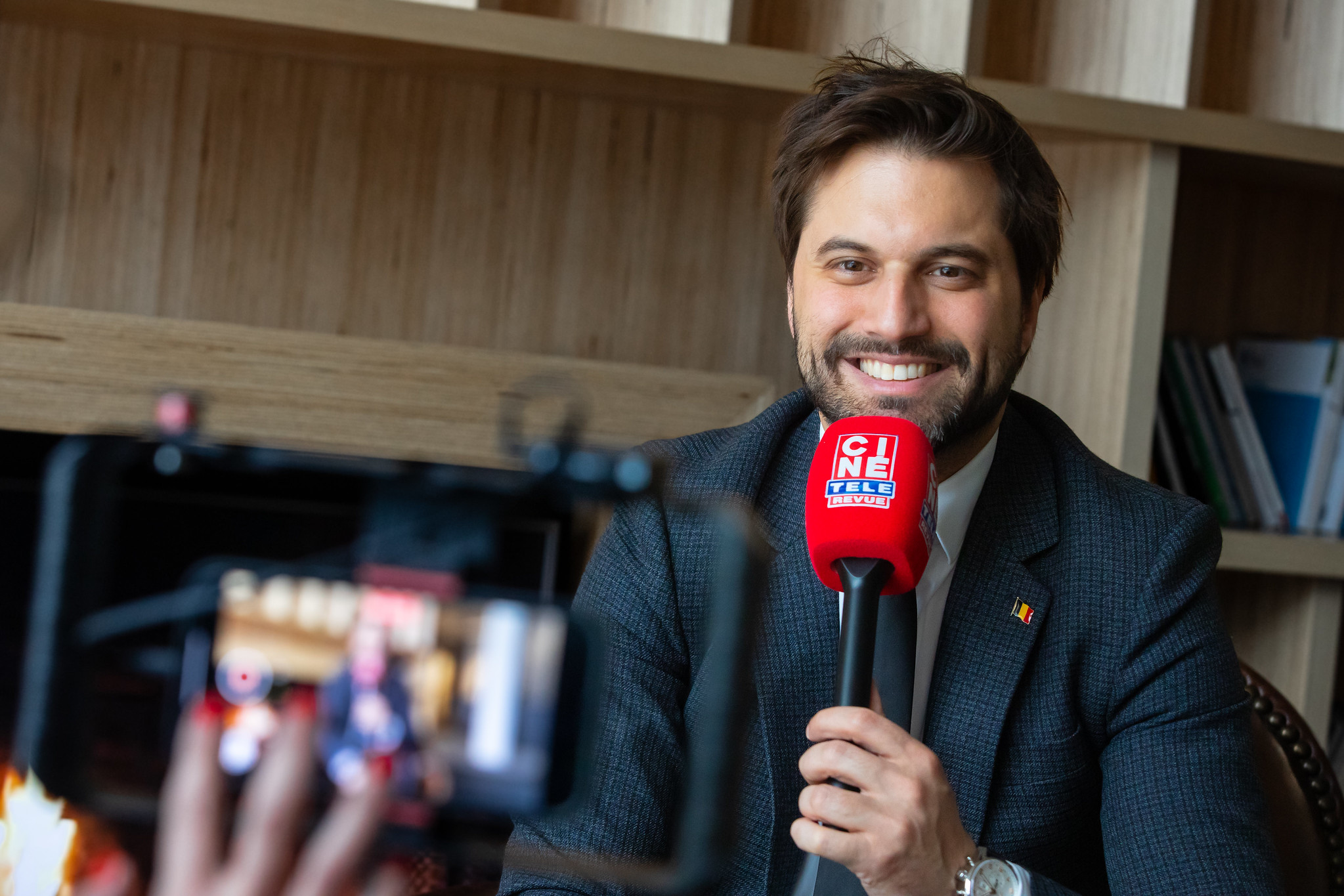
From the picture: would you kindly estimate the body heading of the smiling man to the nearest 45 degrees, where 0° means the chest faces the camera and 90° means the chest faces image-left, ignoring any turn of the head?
approximately 0°

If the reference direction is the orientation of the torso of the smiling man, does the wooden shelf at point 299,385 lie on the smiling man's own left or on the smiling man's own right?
on the smiling man's own right

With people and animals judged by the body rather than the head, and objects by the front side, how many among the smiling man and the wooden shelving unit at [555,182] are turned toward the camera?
2

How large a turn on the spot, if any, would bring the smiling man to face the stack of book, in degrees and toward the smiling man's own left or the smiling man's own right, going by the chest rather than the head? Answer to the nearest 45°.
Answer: approximately 135° to the smiling man's own left
